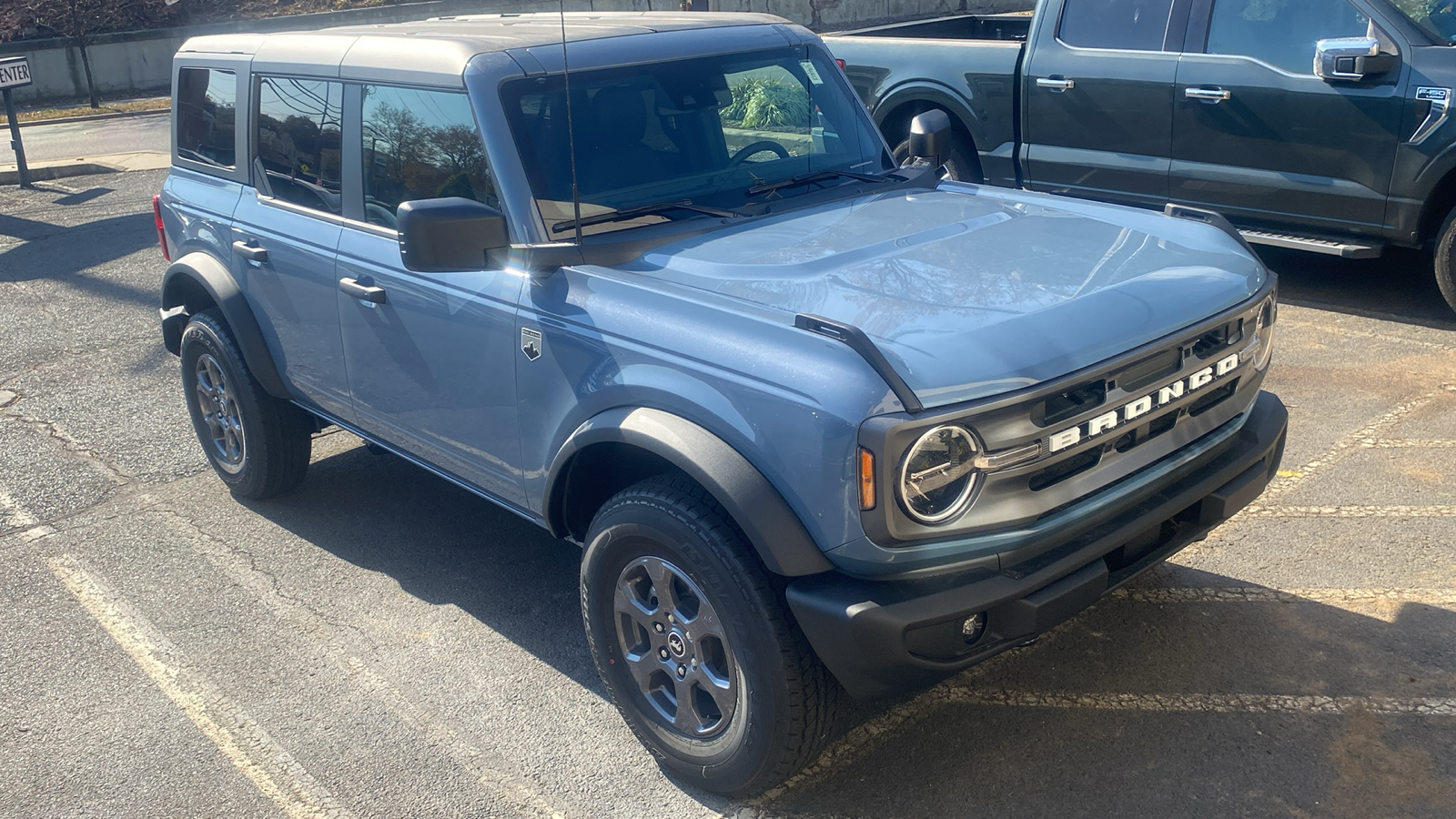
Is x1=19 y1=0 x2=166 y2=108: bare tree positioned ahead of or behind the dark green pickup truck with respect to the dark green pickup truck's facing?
behind

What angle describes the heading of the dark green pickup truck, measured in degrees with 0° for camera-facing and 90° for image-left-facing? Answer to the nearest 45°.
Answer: approximately 315°

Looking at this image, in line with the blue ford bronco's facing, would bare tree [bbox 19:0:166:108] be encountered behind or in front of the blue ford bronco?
behind

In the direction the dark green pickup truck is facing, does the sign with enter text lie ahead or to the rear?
to the rear

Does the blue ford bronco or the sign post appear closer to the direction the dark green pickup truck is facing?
the blue ford bronco

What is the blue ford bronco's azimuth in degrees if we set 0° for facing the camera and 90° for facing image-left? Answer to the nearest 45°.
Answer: approximately 315°

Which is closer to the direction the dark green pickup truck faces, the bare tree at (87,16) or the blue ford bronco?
the blue ford bronco
